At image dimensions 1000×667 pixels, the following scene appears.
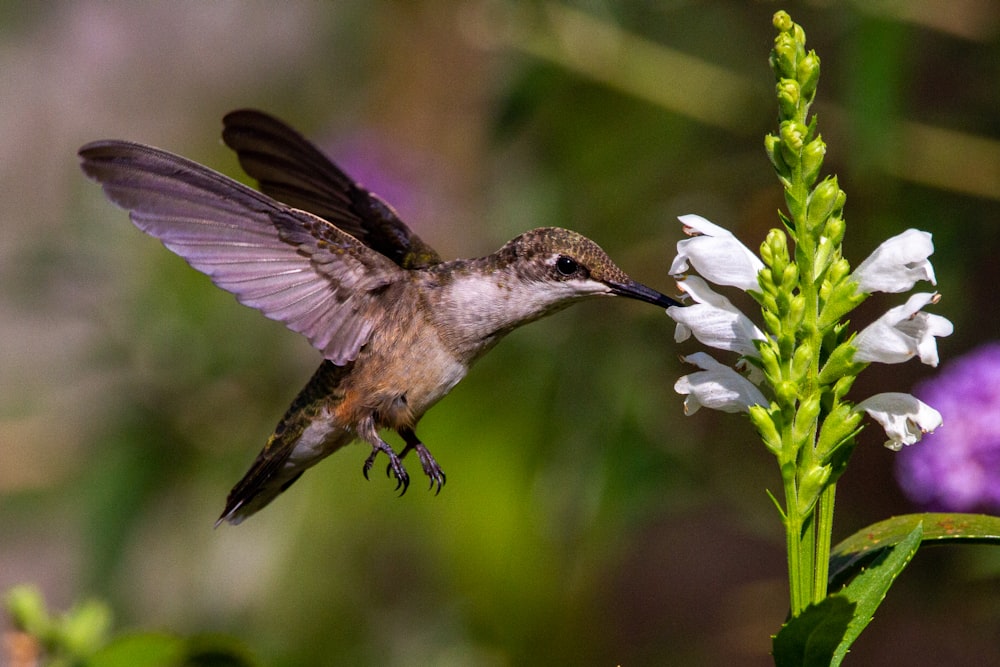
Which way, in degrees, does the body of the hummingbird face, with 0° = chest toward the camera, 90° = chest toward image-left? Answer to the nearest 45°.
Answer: approximately 270°

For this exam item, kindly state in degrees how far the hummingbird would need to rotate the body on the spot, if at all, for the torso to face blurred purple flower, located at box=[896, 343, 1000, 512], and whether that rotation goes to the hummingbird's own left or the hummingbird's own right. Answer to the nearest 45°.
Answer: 0° — it already faces it
